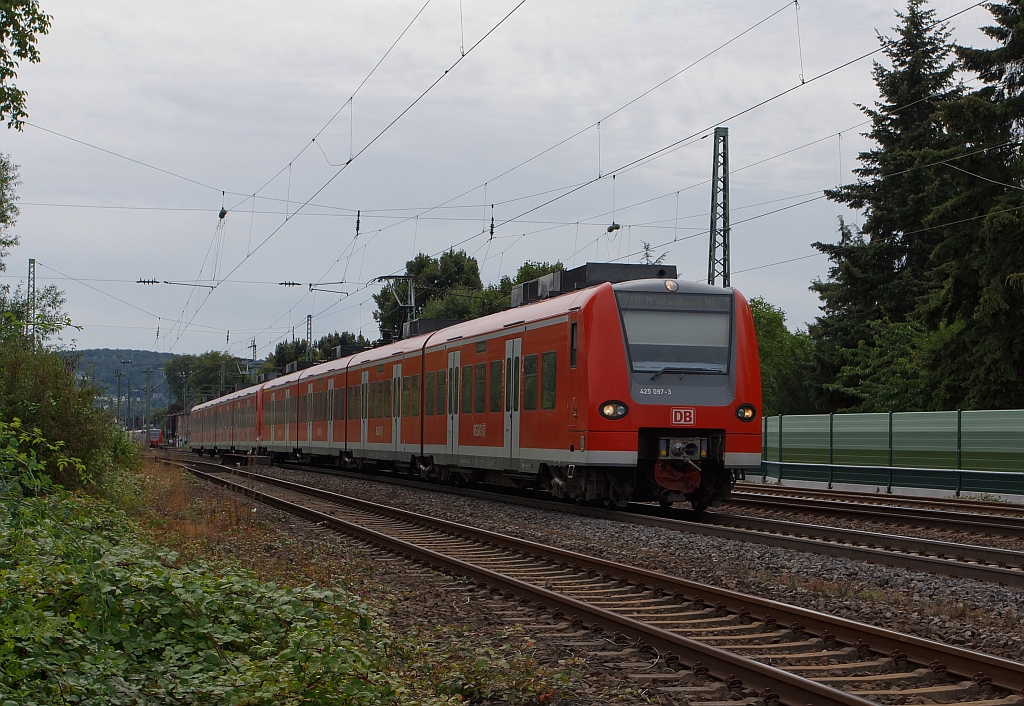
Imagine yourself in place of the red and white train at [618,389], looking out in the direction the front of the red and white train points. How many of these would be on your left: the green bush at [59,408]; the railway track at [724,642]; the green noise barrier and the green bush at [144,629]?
1

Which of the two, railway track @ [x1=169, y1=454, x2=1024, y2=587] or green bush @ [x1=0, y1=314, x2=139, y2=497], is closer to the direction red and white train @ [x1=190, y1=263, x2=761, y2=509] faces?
the railway track

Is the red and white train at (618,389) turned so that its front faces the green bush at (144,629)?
no

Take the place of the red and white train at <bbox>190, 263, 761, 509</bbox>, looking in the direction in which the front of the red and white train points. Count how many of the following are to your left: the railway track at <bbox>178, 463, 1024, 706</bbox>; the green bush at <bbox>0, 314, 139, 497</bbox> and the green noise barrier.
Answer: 1

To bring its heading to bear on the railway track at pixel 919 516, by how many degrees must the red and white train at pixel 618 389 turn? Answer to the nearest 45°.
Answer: approximately 45° to its left

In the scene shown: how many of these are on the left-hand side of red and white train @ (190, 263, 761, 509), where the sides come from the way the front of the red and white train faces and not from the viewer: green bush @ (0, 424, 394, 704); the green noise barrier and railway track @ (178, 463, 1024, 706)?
1

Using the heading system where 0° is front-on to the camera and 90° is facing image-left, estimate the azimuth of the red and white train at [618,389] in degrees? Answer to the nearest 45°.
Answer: approximately 315°

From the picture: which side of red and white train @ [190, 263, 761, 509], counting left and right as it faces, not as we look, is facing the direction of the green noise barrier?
left

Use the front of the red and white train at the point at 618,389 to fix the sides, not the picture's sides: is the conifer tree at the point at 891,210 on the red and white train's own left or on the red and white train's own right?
on the red and white train's own left

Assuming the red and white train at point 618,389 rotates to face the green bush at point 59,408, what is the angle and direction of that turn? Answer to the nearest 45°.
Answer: approximately 135° to its right

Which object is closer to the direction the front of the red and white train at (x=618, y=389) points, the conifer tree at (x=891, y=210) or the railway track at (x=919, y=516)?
the railway track

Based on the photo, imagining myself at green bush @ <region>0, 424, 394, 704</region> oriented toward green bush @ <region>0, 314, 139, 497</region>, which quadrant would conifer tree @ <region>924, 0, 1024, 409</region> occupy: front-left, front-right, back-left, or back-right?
front-right
